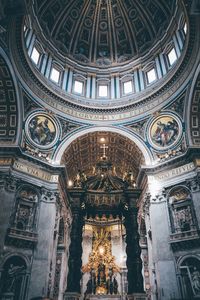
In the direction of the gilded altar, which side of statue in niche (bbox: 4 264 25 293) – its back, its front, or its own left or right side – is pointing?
left

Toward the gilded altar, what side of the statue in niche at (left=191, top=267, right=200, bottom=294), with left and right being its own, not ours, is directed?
right

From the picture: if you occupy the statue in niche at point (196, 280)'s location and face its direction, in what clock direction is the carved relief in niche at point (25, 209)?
the carved relief in niche at point (25, 209) is roughly at 1 o'clock from the statue in niche at point (196, 280).

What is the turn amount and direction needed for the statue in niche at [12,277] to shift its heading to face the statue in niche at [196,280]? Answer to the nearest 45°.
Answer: approximately 45° to its left

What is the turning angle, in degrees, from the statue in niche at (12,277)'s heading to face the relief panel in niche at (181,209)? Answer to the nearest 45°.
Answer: approximately 45° to its left

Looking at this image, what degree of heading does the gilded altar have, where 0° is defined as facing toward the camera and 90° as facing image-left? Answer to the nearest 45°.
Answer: approximately 0°

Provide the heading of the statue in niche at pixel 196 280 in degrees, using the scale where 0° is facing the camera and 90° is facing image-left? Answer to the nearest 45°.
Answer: approximately 45°
